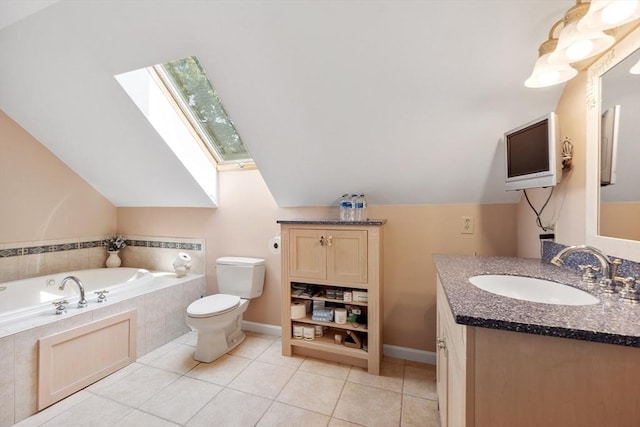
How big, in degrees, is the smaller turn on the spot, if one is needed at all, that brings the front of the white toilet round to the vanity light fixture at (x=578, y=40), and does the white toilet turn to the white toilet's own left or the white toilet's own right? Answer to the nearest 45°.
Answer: approximately 90° to the white toilet's own left

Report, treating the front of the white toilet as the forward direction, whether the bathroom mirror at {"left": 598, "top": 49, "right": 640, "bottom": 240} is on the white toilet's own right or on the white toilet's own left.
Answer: on the white toilet's own left

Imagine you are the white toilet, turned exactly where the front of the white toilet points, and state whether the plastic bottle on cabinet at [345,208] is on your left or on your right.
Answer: on your left

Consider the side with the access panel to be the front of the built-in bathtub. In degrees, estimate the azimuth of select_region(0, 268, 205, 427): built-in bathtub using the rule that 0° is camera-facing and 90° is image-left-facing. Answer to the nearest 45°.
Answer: approximately 315°
